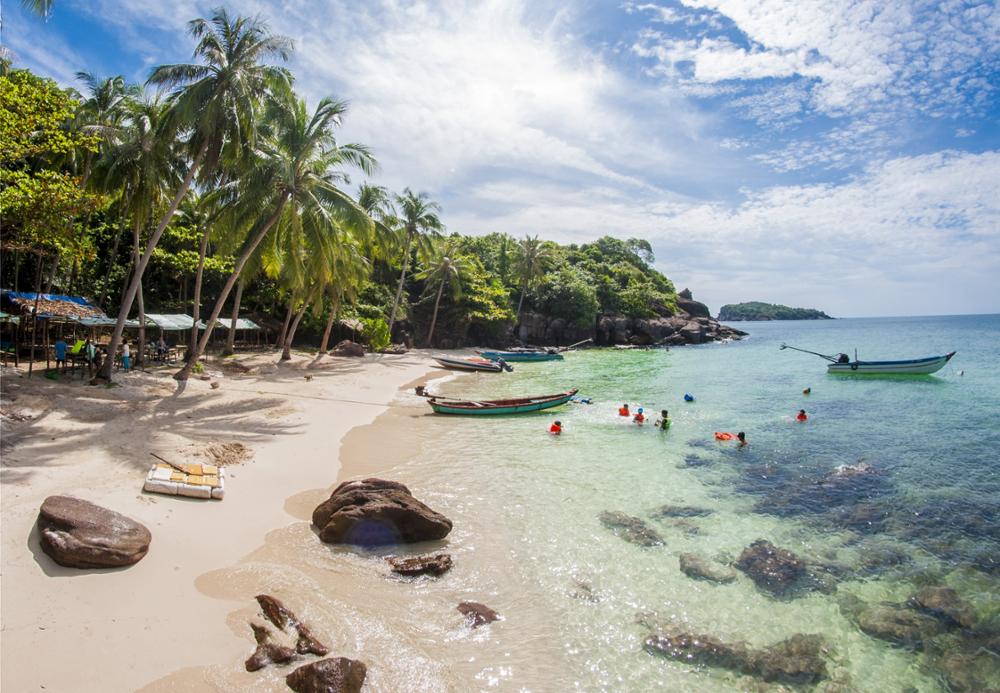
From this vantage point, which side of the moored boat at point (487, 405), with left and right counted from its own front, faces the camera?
right

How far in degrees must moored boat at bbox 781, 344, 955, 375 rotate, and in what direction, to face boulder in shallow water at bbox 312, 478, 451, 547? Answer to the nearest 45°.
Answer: approximately 90° to its right

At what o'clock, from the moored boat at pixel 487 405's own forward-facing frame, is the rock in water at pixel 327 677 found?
The rock in water is roughly at 3 o'clock from the moored boat.

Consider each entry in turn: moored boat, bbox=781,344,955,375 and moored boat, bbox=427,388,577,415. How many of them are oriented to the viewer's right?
2

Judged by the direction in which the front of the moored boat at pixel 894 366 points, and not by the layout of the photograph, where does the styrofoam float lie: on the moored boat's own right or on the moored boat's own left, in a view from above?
on the moored boat's own right

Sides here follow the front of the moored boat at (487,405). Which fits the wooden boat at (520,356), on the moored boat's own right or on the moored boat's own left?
on the moored boat's own left

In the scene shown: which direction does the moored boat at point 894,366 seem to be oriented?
to the viewer's right

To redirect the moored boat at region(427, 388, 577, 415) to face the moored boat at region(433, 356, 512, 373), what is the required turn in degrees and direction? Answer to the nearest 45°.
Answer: approximately 90° to its left
